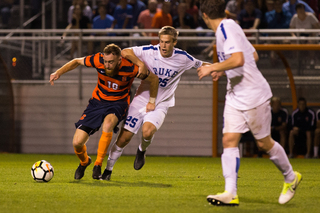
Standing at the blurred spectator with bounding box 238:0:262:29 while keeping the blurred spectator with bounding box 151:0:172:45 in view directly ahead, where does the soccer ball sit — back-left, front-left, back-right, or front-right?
front-left

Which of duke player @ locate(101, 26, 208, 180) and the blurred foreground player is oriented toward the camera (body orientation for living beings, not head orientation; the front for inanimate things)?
the duke player

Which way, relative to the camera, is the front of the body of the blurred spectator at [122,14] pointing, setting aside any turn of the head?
toward the camera

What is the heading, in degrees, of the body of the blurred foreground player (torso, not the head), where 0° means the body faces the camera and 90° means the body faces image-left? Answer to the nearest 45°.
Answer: approximately 90°

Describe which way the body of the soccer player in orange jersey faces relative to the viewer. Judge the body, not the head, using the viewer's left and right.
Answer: facing the viewer

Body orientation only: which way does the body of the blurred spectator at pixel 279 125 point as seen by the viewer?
toward the camera

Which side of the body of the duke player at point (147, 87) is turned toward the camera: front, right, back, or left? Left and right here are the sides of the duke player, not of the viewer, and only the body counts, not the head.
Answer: front

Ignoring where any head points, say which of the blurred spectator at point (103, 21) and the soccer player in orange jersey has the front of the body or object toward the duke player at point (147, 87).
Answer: the blurred spectator

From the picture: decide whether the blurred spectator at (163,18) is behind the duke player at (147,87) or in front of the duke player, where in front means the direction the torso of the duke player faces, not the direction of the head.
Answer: behind

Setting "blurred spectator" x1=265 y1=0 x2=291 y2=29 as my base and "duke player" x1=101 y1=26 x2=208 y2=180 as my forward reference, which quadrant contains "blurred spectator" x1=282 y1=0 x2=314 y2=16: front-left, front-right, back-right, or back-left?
back-left

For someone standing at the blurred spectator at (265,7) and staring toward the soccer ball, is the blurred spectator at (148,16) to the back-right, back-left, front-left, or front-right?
front-right

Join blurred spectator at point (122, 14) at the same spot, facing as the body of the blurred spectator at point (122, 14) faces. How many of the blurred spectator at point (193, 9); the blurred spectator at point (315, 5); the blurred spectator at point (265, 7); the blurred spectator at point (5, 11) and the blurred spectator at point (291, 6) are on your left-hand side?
4

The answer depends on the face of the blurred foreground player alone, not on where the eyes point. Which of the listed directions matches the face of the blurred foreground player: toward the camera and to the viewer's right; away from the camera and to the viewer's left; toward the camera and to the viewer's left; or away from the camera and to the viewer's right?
away from the camera and to the viewer's left
